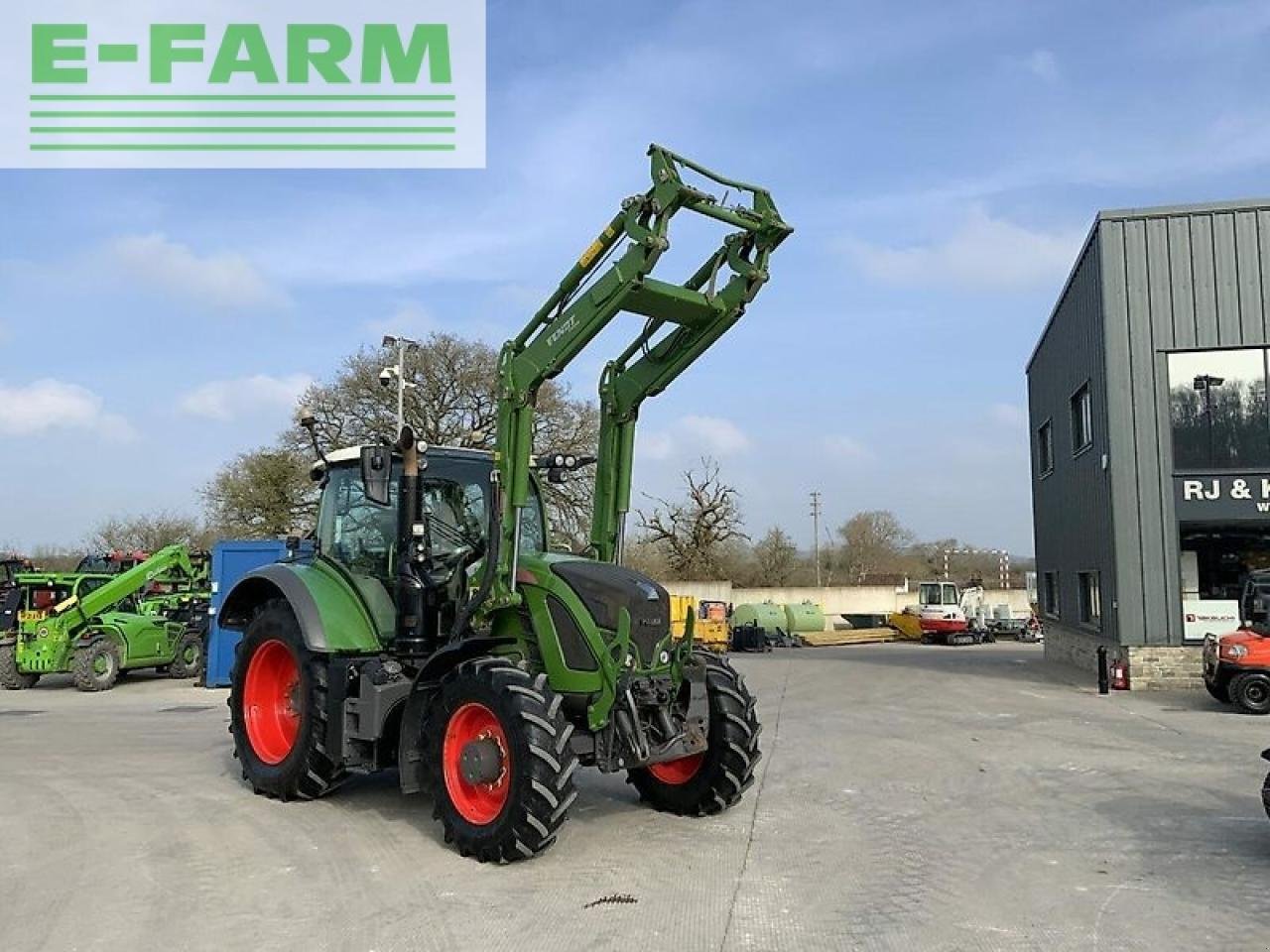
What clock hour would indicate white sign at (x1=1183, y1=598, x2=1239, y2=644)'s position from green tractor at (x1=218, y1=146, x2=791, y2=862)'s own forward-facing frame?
The white sign is roughly at 9 o'clock from the green tractor.

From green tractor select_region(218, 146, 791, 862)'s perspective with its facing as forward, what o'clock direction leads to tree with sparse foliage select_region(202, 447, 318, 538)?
The tree with sparse foliage is roughly at 7 o'clock from the green tractor.

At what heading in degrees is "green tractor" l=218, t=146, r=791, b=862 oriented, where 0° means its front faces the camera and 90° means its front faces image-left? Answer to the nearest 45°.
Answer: approximately 315°

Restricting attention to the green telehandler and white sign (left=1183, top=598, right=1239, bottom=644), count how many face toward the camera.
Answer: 1

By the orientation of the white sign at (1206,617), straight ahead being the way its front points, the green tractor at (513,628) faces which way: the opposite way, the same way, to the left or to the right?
to the left

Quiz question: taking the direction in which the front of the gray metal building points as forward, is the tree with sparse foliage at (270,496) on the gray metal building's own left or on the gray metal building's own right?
on the gray metal building's own right

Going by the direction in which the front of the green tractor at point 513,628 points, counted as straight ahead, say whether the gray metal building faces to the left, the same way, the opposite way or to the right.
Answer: to the right
